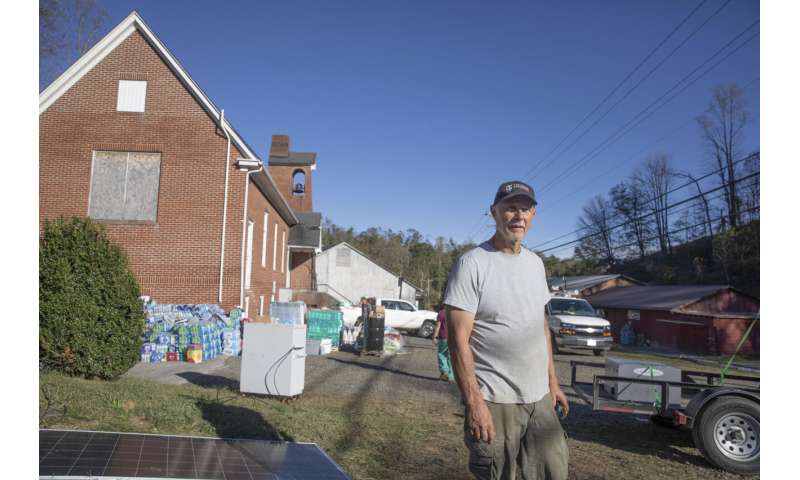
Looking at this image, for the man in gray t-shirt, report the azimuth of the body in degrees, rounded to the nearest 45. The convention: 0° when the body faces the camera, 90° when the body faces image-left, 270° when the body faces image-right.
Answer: approximately 315°

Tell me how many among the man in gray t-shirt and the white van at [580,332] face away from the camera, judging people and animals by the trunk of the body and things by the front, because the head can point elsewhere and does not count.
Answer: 0

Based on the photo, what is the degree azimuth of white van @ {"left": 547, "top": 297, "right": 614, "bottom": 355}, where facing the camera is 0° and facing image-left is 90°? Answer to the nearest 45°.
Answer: approximately 315°

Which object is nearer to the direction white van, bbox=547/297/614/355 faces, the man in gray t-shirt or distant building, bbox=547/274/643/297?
the man in gray t-shirt

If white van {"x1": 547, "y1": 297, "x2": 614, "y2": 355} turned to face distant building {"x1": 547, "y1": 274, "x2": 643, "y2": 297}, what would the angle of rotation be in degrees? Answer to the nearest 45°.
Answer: approximately 135° to its left

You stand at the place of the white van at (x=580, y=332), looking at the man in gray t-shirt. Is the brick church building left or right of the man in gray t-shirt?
right

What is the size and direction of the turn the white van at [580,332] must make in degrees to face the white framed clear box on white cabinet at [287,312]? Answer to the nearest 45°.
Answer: approximately 45° to its right

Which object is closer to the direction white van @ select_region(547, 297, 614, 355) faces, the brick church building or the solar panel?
the solar panel

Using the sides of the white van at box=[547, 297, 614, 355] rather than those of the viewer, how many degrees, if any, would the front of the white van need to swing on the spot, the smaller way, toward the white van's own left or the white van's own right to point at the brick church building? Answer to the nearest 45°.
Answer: approximately 90° to the white van's own right

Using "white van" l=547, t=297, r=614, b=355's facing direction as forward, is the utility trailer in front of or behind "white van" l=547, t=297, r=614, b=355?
in front
